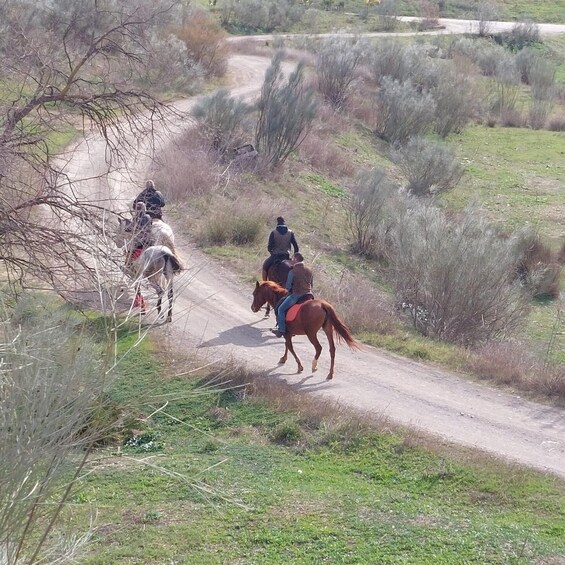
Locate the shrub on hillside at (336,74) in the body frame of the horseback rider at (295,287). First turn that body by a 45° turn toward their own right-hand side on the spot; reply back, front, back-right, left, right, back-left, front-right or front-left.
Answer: front

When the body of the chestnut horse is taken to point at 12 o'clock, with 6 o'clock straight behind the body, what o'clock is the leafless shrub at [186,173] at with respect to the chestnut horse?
The leafless shrub is roughly at 1 o'clock from the chestnut horse.

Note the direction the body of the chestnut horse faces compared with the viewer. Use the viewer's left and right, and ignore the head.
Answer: facing away from the viewer and to the left of the viewer

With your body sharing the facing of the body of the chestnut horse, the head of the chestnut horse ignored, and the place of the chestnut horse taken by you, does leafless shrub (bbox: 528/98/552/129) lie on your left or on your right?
on your right

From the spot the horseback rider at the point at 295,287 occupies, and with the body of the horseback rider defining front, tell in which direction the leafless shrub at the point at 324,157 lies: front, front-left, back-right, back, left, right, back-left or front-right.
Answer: front-right

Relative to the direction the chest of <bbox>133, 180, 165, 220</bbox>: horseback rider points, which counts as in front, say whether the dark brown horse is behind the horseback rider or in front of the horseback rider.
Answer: behind

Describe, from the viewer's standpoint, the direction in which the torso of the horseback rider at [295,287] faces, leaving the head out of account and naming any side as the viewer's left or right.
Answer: facing away from the viewer and to the left of the viewer

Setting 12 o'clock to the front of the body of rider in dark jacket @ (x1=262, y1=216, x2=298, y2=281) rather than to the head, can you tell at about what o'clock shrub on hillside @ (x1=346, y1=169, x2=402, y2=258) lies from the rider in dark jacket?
The shrub on hillside is roughly at 2 o'clock from the rider in dark jacket.

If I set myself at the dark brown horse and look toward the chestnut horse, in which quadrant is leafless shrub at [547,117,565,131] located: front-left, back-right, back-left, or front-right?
back-left

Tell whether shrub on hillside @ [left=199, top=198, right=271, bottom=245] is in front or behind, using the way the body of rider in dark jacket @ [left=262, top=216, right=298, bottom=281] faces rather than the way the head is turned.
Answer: in front

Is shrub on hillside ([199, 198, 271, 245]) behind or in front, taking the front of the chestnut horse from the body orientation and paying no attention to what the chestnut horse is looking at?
in front

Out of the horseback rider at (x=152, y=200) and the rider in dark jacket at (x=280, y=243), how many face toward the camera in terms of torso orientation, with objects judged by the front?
0

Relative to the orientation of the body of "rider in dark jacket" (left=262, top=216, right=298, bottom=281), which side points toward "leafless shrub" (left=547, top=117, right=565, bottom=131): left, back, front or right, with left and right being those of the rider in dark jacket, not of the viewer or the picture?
right

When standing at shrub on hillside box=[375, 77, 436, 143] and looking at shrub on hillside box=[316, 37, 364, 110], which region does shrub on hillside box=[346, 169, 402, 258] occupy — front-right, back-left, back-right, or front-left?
back-left

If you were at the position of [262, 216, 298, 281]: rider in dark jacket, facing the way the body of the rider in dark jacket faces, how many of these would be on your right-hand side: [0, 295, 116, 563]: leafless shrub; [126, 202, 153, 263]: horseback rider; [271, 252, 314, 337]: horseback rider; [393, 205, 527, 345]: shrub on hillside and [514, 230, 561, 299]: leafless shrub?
2
